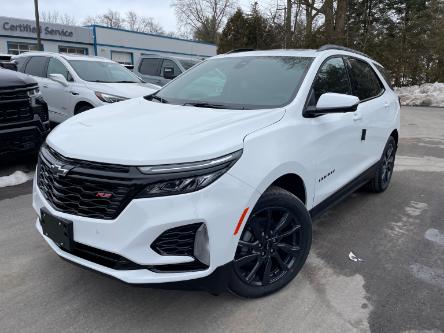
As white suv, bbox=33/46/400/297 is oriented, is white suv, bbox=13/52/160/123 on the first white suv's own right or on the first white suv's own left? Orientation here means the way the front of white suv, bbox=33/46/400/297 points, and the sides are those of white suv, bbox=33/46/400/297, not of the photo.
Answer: on the first white suv's own right

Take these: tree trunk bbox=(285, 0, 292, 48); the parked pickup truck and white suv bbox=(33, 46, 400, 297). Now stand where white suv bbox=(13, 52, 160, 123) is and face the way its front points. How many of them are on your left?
1

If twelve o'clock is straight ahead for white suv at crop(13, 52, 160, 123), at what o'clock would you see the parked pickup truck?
The parked pickup truck is roughly at 2 o'clock from the white suv.

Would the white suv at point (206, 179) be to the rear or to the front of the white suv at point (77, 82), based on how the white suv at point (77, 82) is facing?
to the front

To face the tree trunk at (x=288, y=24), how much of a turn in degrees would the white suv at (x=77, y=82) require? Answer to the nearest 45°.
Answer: approximately 90° to its left

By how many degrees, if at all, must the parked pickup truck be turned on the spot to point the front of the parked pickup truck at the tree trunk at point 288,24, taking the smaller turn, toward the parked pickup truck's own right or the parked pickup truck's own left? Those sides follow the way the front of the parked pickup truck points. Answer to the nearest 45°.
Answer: approximately 90° to the parked pickup truck's own left

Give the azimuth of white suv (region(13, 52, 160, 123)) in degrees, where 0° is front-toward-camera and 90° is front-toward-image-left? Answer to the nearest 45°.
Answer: approximately 315°

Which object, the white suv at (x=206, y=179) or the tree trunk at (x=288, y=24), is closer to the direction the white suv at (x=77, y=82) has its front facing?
the white suv

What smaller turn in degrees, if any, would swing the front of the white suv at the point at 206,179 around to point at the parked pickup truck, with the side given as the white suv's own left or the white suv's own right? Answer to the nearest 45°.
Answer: approximately 90° to the white suv's own right

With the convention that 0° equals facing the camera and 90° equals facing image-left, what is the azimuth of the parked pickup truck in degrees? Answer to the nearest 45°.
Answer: approximately 315°

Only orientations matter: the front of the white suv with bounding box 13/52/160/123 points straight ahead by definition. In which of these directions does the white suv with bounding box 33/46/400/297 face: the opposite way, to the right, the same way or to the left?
to the right
